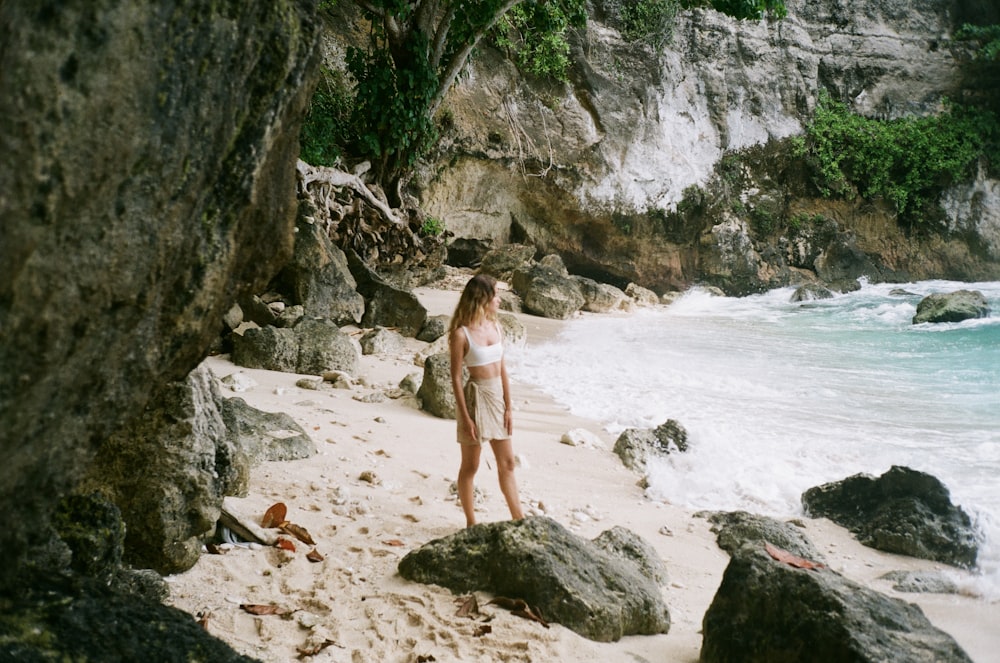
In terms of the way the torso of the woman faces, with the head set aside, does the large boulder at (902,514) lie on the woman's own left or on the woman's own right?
on the woman's own left

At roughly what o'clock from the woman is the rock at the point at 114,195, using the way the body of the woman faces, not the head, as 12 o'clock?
The rock is roughly at 2 o'clock from the woman.

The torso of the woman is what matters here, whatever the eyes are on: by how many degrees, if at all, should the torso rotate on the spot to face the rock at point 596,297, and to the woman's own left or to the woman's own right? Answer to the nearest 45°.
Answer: approximately 135° to the woman's own left

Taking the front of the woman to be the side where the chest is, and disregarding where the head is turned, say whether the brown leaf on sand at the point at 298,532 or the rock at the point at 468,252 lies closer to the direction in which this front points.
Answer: the brown leaf on sand

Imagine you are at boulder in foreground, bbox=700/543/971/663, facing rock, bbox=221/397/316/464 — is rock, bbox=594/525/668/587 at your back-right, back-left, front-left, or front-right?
front-right

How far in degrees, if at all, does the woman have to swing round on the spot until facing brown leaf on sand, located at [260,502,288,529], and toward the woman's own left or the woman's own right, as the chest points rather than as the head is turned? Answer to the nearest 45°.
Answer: approximately 90° to the woman's own right

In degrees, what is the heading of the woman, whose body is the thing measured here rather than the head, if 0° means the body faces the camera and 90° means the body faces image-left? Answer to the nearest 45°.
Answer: approximately 315°

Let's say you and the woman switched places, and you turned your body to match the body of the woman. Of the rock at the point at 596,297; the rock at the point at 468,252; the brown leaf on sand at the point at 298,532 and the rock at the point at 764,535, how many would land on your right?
1

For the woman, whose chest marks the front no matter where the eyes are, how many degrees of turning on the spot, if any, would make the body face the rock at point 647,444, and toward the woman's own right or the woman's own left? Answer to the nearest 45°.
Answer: approximately 90° to the woman's own left

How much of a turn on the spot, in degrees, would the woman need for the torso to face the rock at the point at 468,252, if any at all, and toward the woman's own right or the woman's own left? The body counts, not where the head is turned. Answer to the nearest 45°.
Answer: approximately 135° to the woman's own left

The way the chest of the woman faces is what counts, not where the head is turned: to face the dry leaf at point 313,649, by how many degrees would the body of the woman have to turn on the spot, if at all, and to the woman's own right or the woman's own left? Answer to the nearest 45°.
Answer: approximately 45° to the woman's own right

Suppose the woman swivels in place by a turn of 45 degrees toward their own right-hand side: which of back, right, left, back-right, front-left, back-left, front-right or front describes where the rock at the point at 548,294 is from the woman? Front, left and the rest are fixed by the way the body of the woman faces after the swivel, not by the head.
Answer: back

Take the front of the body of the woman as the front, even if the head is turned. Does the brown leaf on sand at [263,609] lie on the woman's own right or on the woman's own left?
on the woman's own right

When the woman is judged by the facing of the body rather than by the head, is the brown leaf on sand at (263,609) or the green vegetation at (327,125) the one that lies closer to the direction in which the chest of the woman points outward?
the brown leaf on sand

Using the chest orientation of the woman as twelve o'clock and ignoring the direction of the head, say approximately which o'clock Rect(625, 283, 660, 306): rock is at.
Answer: The rock is roughly at 8 o'clock from the woman.

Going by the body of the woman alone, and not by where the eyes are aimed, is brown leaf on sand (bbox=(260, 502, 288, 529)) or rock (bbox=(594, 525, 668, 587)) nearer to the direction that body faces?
the rock
